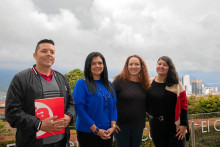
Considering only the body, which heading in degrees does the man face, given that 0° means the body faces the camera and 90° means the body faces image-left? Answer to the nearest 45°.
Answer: approximately 315°

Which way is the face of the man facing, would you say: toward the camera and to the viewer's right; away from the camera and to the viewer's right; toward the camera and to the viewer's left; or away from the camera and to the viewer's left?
toward the camera and to the viewer's right

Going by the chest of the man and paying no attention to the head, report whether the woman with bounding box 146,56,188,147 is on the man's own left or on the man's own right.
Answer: on the man's own left

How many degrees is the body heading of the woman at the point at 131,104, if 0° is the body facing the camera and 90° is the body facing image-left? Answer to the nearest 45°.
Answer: approximately 0°

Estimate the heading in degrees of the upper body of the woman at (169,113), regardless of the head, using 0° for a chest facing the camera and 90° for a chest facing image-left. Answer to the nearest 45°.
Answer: approximately 45°

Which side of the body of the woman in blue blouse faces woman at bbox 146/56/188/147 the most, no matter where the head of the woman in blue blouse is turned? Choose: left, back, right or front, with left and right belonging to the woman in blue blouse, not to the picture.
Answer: left

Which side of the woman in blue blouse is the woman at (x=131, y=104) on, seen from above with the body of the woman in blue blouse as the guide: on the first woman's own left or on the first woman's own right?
on the first woman's own left
